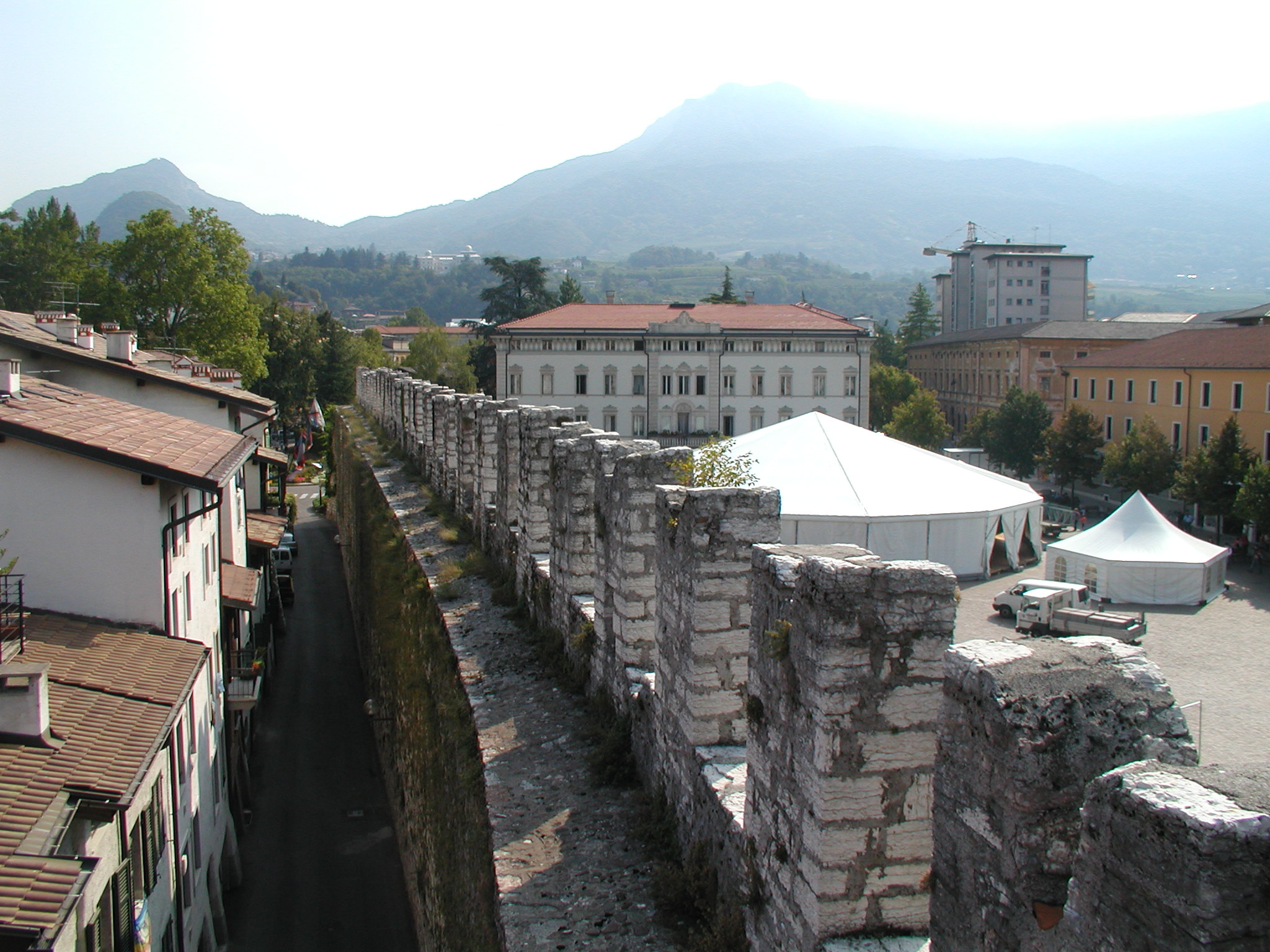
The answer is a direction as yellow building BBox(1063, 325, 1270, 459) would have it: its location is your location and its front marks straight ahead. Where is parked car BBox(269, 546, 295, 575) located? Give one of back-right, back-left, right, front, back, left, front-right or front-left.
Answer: front

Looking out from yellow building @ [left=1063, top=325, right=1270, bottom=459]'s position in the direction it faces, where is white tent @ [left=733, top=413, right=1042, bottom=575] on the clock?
The white tent is roughly at 11 o'clock from the yellow building.

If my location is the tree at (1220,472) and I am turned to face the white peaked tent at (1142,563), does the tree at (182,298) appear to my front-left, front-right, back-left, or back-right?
front-right

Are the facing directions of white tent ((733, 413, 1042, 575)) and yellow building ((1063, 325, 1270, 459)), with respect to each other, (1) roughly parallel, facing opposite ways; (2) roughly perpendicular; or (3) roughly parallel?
roughly perpendicular

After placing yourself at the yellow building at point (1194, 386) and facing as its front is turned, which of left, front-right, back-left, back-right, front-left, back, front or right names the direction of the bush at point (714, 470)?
front-left

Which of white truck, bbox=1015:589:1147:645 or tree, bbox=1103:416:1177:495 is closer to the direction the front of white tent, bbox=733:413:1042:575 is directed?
the white truck

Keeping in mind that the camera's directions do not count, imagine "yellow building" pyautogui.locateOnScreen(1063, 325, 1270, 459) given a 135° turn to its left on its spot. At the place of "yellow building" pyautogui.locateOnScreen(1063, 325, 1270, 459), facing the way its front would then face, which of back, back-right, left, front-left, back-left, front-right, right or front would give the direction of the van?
right

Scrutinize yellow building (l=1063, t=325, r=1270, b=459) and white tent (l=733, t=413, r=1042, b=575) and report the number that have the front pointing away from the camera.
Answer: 0

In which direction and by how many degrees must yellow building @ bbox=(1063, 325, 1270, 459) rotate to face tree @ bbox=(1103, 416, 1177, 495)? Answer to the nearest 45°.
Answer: approximately 45° to its left

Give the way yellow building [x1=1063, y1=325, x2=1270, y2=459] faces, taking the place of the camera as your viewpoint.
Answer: facing the viewer and to the left of the viewer

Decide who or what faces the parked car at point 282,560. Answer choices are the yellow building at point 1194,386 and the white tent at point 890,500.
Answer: the yellow building
